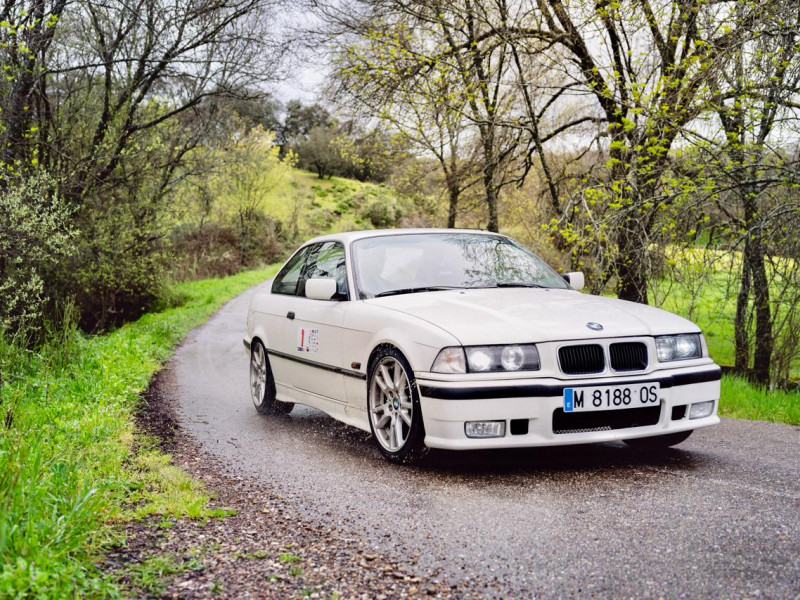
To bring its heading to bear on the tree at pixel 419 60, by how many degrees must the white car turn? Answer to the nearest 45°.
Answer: approximately 135° to its left

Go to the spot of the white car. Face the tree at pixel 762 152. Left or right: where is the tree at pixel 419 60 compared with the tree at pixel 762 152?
left

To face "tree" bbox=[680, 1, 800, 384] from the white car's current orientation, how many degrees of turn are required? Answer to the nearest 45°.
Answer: approximately 90° to its left

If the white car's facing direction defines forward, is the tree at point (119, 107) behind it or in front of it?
behind

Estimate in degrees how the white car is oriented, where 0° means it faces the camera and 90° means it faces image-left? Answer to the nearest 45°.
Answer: approximately 315°

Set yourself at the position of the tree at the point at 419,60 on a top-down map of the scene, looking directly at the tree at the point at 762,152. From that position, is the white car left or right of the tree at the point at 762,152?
right
